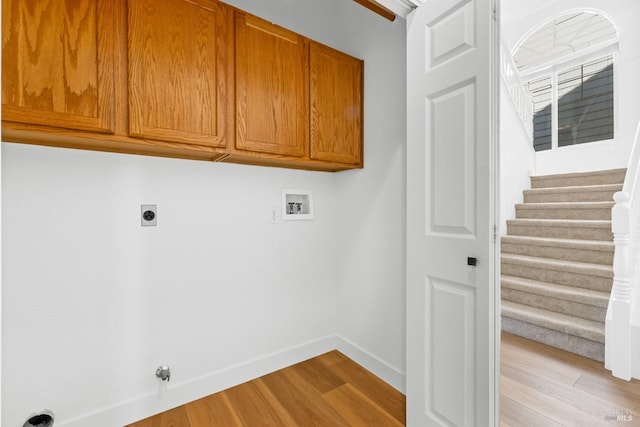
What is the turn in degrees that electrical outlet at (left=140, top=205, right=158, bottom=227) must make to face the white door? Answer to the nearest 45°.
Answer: approximately 45° to its left

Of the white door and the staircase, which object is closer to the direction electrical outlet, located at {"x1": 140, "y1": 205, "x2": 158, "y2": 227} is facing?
the white door

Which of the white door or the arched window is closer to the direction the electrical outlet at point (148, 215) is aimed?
the white door

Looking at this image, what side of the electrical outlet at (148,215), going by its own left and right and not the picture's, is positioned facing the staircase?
left

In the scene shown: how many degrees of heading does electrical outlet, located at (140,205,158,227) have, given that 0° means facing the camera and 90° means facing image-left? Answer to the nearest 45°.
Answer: approximately 0°

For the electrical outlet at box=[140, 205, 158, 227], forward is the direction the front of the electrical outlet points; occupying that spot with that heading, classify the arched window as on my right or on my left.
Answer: on my left
